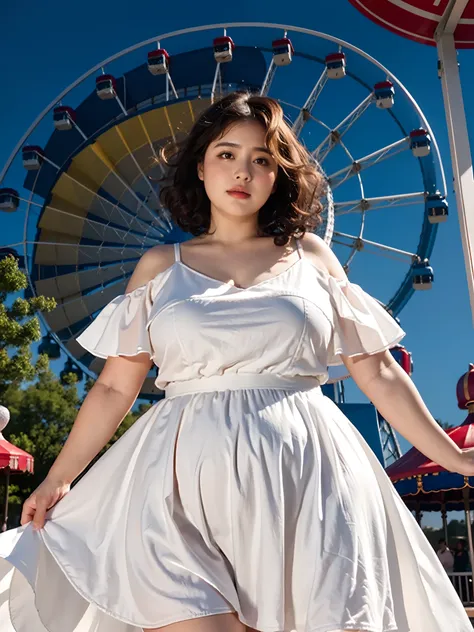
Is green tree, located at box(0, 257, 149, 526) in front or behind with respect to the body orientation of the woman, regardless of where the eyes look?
behind

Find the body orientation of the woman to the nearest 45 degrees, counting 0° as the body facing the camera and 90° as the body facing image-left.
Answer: approximately 0°

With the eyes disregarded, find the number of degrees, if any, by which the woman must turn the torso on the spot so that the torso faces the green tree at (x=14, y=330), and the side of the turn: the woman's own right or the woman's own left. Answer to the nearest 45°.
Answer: approximately 180°

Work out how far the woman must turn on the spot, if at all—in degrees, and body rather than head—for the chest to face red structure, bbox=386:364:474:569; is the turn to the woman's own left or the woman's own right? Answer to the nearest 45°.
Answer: approximately 180°

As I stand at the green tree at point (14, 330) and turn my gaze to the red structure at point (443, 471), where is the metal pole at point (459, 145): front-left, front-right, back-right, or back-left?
front-right

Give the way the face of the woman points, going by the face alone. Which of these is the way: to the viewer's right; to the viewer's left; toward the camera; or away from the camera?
toward the camera
